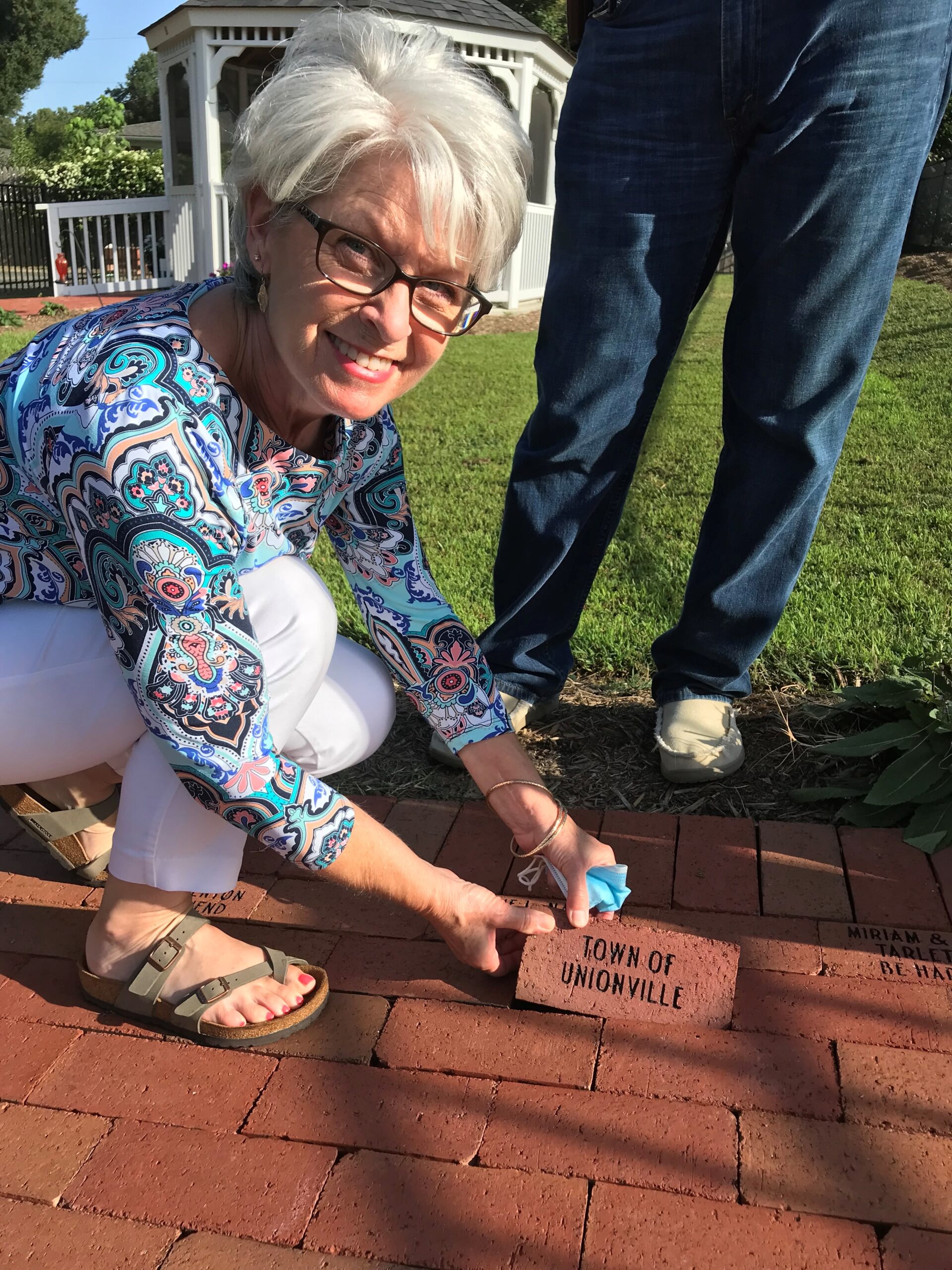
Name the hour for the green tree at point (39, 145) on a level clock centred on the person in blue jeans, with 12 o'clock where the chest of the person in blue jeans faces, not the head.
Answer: The green tree is roughly at 5 o'clock from the person in blue jeans.

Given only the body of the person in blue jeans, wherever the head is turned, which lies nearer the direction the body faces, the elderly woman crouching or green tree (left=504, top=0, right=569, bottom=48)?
the elderly woman crouching

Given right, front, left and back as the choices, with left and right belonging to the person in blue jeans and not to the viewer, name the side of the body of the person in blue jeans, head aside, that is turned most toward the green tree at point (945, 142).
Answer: back

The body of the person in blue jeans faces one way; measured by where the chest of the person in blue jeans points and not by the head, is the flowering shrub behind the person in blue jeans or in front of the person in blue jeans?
behind

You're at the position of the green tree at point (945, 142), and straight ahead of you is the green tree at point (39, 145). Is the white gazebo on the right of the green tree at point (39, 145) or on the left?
left

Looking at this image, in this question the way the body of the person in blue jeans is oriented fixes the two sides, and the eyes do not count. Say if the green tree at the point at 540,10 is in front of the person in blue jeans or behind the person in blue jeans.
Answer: behind

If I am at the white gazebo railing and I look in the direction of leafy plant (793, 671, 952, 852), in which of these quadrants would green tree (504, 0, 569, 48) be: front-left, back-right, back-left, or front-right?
back-left

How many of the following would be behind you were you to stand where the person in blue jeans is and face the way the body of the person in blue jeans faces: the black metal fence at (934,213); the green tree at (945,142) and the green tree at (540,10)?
3

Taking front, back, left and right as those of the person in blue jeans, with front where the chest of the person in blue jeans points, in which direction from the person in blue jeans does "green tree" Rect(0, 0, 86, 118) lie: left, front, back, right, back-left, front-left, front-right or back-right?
back-right

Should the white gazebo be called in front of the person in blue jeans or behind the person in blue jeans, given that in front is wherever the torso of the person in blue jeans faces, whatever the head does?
behind

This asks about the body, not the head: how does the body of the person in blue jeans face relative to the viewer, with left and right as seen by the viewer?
facing the viewer

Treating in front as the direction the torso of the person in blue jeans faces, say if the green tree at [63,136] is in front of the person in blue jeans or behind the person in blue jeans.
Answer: behind
